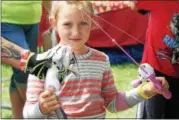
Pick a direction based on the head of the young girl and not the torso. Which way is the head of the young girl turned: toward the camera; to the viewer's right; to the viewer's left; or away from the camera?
toward the camera

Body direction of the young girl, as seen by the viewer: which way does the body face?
toward the camera
